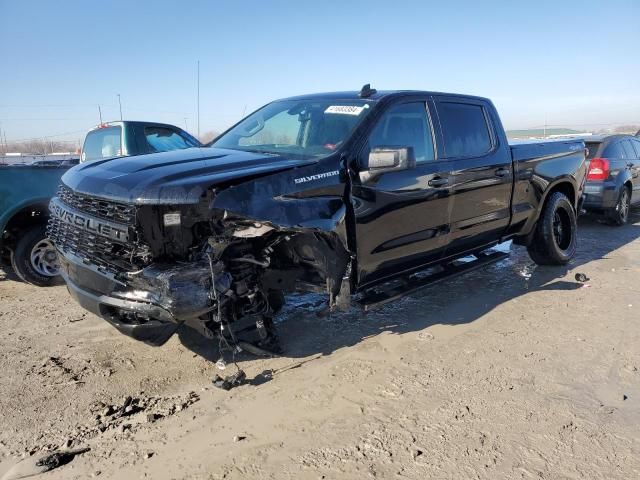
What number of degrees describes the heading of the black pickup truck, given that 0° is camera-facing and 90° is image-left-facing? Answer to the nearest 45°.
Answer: approximately 45°

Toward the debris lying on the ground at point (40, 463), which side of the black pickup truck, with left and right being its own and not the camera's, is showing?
front
